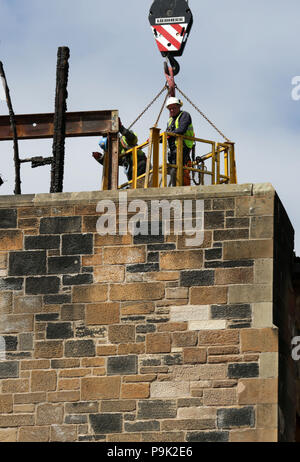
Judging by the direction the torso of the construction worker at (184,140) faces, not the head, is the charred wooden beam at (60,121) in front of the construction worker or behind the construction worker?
in front

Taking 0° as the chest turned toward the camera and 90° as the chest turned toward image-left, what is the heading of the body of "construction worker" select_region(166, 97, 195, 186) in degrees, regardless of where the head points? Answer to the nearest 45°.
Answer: approximately 45°

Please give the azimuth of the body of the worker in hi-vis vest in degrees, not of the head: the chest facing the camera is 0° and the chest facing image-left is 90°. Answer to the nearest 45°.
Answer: approximately 90°

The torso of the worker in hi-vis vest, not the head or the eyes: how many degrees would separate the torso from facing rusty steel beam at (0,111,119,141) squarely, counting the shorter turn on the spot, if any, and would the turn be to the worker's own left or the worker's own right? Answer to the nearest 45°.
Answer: approximately 45° to the worker's own left

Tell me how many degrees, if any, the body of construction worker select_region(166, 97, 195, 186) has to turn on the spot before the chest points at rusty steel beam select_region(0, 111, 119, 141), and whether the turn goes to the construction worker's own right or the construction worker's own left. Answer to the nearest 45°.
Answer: approximately 45° to the construction worker's own right

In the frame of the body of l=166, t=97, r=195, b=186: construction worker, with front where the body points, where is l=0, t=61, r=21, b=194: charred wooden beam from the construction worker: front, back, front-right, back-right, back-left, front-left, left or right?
front-right
